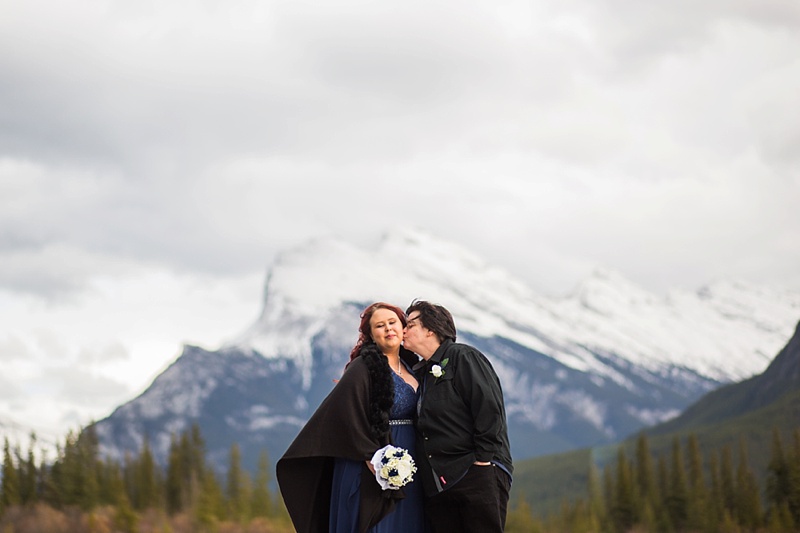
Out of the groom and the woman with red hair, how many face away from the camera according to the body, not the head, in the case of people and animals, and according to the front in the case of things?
0

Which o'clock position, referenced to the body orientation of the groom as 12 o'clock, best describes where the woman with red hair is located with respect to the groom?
The woman with red hair is roughly at 2 o'clock from the groom.

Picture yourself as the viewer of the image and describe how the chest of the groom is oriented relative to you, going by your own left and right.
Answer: facing the viewer and to the left of the viewer

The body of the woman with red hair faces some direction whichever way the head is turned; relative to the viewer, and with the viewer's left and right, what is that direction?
facing the viewer and to the right of the viewer
